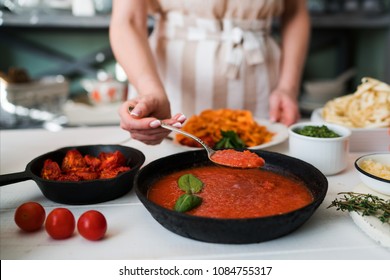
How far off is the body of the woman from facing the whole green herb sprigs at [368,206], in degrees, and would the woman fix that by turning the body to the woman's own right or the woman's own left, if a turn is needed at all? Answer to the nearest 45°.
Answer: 0° — they already face it

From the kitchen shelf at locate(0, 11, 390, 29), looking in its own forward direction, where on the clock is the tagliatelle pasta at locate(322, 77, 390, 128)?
The tagliatelle pasta is roughly at 11 o'clock from the kitchen shelf.

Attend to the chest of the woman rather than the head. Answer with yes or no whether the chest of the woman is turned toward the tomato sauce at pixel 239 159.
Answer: yes

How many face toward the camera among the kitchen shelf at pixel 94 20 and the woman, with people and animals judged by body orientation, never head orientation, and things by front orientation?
2

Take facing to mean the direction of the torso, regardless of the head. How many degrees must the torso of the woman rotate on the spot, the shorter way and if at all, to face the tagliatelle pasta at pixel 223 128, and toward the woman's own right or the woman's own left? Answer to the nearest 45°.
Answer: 0° — they already face it

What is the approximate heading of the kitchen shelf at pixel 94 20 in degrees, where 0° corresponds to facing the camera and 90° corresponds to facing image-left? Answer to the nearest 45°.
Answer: approximately 0°

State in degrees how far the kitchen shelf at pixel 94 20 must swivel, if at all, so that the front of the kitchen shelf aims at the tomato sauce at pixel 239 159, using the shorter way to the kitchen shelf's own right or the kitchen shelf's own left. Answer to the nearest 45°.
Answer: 0° — it already faces it

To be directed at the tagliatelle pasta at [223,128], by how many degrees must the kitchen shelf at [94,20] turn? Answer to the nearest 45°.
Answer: approximately 45° to its left
